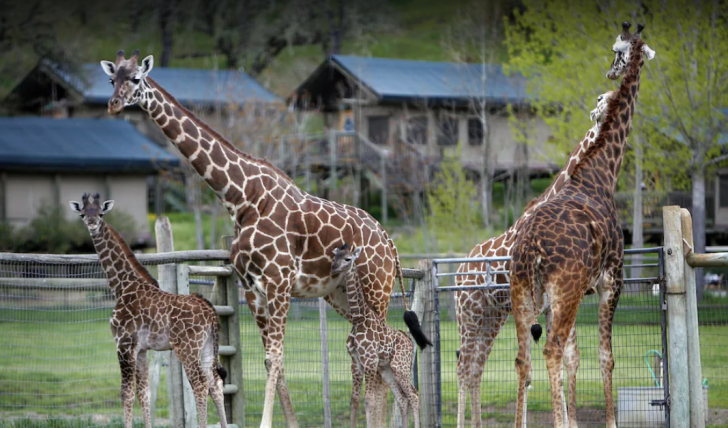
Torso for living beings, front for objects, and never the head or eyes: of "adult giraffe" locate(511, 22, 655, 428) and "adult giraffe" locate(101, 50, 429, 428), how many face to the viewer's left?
1

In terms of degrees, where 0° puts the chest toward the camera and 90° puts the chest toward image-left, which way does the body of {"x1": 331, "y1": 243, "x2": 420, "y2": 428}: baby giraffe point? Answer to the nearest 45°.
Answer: approximately 45°

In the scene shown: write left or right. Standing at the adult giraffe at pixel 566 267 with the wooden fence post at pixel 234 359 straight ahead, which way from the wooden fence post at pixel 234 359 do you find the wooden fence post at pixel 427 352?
right

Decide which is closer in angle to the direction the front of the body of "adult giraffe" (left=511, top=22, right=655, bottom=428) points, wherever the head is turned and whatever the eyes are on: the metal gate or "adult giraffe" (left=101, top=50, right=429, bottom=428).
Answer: the metal gate

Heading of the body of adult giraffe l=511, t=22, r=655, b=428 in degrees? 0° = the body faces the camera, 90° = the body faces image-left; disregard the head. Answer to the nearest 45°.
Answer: approximately 225°

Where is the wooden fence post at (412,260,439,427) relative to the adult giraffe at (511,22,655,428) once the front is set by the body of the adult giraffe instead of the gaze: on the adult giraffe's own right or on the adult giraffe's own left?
on the adult giraffe's own left

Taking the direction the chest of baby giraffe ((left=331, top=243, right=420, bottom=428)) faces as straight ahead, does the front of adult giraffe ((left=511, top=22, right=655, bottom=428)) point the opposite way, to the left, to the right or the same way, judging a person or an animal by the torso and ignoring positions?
the opposite way

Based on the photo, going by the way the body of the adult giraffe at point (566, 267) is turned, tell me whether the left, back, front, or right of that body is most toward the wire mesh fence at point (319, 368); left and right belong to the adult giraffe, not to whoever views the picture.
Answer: left

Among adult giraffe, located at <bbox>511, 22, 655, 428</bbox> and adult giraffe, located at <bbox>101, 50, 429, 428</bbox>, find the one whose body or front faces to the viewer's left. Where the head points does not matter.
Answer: adult giraffe, located at <bbox>101, 50, 429, 428</bbox>

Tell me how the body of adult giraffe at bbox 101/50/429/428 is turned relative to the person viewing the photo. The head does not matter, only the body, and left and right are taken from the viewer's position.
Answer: facing to the left of the viewer

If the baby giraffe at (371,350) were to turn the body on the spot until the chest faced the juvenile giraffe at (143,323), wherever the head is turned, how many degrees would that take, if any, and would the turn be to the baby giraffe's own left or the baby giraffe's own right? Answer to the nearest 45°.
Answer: approximately 45° to the baby giraffe's own right

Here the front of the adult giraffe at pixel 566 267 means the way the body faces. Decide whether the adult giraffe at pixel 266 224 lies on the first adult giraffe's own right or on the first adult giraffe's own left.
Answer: on the first adult giraffe's own left
